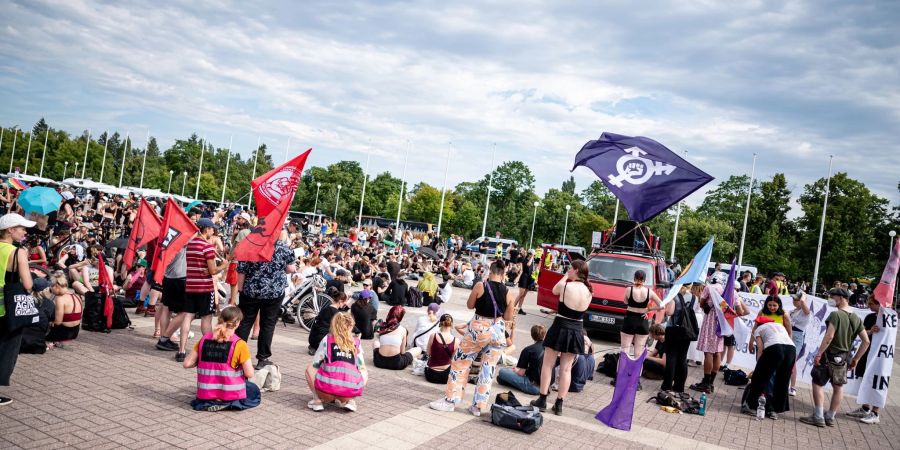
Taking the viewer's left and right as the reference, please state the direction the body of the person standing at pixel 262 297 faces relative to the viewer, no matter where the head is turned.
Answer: facing away from the viewer

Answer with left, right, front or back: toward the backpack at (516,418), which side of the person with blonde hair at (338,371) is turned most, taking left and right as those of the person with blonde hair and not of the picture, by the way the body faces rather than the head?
right

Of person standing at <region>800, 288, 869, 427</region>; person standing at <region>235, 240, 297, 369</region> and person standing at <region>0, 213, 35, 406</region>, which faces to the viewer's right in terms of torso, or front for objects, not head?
person standing at <region>0, 213, 35, 406</region>

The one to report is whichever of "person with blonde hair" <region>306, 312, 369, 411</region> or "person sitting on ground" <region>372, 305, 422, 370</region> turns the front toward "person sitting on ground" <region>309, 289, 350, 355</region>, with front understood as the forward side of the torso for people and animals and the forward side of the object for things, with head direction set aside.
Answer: the person with blonde hair

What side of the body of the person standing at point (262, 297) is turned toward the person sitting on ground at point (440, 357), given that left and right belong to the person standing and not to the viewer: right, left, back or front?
right

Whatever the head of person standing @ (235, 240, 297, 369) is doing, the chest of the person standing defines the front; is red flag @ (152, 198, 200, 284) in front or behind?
in front

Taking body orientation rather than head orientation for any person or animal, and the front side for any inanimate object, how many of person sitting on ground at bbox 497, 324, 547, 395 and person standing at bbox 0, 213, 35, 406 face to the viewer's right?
1

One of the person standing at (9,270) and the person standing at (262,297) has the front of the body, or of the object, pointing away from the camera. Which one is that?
the person standing at (262,297)

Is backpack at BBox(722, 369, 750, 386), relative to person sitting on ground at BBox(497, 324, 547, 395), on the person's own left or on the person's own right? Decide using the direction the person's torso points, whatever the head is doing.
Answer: on the person's own right

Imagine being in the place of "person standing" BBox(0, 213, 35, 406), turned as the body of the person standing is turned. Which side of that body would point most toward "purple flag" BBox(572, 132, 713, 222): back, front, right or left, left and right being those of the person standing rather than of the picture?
front

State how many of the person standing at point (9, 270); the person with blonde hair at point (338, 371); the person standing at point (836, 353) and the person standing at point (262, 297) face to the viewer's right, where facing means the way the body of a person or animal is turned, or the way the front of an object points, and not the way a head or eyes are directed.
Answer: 1

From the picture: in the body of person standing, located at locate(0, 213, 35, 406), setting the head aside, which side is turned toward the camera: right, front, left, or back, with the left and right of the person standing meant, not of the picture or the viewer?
right

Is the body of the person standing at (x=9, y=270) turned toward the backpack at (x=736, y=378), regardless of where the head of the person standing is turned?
yes

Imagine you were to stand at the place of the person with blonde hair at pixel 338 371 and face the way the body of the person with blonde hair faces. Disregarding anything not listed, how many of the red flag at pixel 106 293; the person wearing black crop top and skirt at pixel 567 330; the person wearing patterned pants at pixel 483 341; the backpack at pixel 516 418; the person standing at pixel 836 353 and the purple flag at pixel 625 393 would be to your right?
5

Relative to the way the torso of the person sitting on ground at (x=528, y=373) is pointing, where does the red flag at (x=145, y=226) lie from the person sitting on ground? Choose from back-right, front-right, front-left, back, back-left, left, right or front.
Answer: front-left

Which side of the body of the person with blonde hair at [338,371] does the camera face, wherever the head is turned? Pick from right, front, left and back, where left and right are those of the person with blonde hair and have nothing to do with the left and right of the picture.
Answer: back

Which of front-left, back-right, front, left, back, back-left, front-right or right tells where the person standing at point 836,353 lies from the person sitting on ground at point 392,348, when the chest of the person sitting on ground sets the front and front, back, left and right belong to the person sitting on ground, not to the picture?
front-right

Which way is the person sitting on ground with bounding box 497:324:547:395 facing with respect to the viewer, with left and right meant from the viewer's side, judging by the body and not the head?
facing away from the viewer and to the left of the viewer

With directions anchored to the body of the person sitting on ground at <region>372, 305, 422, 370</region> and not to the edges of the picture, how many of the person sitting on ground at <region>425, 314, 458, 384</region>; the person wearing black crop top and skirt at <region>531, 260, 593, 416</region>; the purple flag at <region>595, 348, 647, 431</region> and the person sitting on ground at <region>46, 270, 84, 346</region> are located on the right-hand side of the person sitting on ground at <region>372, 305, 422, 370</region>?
3
